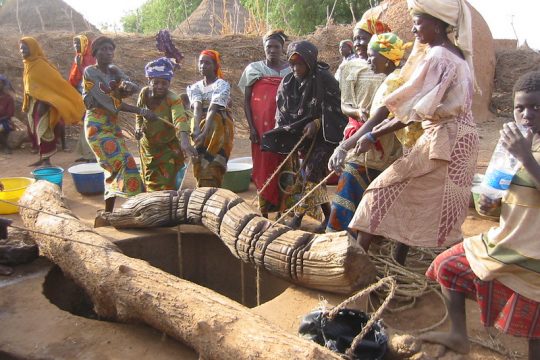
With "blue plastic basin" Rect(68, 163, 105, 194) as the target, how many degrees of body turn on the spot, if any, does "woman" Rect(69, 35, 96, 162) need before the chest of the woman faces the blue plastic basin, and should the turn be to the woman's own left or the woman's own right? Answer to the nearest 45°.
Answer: approximately 45° to the woman's own left

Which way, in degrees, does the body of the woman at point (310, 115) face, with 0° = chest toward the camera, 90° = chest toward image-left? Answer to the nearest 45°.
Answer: approximately 45°

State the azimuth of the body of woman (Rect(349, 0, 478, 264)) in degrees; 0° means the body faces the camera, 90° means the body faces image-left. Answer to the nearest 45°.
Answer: approximately 90°

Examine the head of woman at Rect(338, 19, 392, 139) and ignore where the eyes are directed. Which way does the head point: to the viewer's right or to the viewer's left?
to the viewer's left
